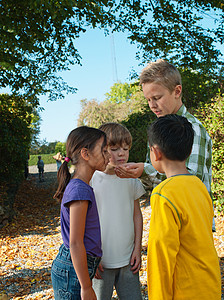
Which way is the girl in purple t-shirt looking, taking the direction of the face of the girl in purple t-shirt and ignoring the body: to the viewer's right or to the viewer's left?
to the viewer's right

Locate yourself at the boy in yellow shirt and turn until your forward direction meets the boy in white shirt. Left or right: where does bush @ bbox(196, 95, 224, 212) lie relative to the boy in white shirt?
right

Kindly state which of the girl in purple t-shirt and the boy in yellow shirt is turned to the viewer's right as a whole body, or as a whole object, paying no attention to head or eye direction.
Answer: the girl in purple t-shirt

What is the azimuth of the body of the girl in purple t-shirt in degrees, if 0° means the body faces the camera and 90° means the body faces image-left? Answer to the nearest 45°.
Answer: approximately 270°

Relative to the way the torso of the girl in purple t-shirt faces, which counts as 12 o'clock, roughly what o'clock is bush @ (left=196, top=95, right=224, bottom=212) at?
The bush is roughly at 10 o'clock from the girl in purple t-shirt.

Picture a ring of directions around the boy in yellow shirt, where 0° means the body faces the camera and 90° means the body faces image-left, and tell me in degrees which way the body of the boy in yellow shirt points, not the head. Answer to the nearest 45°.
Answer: approximately 135°

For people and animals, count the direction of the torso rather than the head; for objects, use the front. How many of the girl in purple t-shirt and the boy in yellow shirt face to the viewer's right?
1

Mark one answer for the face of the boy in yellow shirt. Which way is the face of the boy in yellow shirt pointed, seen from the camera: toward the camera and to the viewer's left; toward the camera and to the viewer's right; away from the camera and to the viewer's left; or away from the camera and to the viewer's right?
away from the camera and to the viewer's left

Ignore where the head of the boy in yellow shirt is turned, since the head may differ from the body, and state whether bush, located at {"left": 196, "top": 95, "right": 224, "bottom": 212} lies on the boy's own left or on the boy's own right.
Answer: on the boy's own right

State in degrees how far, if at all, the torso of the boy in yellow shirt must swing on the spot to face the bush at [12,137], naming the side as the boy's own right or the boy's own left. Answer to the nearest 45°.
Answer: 0° — they already face it
